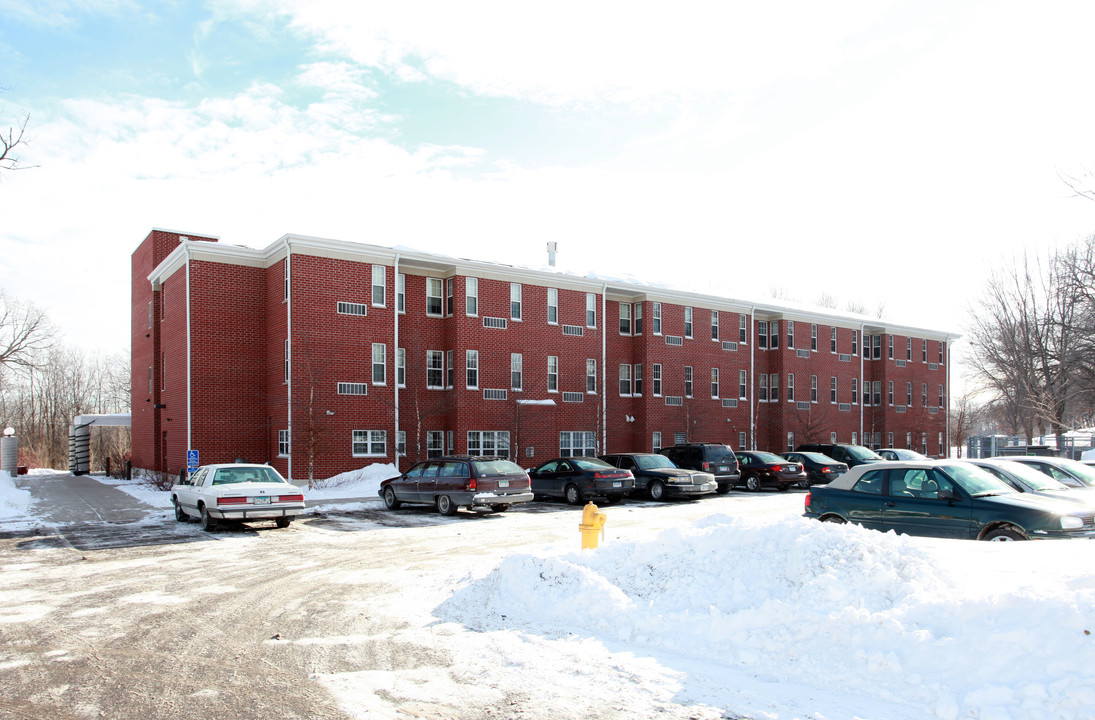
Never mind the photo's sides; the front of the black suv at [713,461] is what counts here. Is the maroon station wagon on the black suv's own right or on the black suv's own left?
on the black suv's own left

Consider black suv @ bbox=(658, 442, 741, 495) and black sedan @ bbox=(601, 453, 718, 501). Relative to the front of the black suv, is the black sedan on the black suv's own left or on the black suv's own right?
on the black suv's own left

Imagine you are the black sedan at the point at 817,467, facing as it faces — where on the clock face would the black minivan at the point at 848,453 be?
The black minivan is roughly at 2 o'clock from the black sedan.

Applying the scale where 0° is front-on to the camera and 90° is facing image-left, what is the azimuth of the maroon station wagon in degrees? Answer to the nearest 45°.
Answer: approximately 135°

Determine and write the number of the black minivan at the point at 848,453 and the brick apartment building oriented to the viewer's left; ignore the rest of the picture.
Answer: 0

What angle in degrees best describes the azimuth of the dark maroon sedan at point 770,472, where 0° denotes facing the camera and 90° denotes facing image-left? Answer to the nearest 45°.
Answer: approximately 135°

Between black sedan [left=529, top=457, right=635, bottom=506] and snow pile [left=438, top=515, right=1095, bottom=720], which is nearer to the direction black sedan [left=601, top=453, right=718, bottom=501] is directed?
the snow pile
